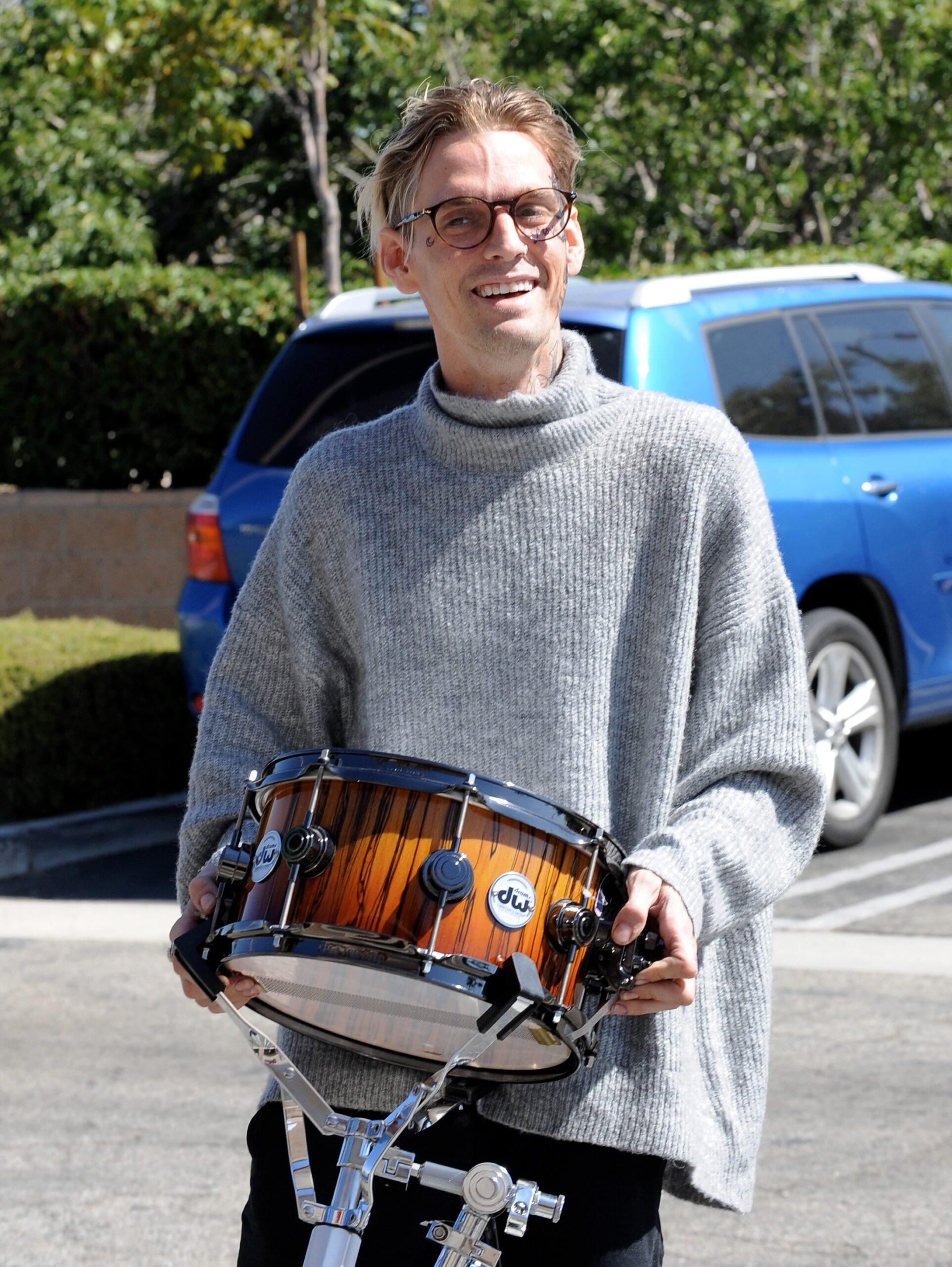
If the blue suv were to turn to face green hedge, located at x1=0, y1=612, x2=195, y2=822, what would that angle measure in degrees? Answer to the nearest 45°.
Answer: approximately 135° to its left

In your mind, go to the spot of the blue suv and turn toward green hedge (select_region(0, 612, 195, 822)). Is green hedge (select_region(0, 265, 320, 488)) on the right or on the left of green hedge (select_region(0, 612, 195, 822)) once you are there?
right

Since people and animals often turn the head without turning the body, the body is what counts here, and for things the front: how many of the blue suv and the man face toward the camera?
1

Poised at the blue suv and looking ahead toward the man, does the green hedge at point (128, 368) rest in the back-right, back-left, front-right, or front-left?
back-right

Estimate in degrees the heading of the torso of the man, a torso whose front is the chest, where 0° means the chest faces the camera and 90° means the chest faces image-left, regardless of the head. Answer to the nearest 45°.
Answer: approximately 0°

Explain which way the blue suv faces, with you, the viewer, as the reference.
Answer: facing away from the viewer and to the right of the viewer

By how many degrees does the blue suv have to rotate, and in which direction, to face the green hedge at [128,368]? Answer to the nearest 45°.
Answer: approximately 90° to its left

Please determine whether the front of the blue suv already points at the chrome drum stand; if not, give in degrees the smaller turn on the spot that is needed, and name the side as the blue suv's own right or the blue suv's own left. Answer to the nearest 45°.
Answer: approximately 135° to the blue suv's own right

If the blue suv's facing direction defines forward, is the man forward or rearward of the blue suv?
rearward

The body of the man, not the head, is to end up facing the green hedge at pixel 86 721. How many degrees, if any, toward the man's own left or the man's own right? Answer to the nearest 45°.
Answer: approximately 180°
